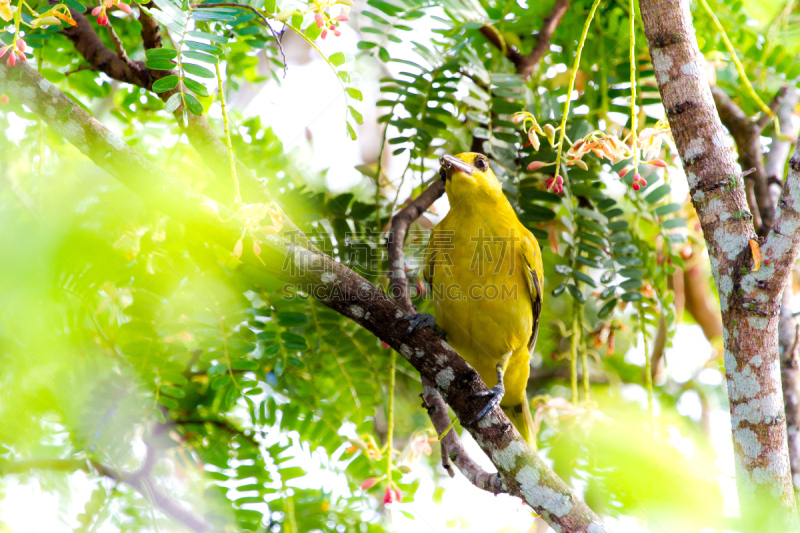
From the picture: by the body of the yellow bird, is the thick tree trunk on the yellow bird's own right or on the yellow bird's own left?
on the yellow bird's own left

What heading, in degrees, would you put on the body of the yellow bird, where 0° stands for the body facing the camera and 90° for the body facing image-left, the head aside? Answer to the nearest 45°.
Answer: approximately 45°
